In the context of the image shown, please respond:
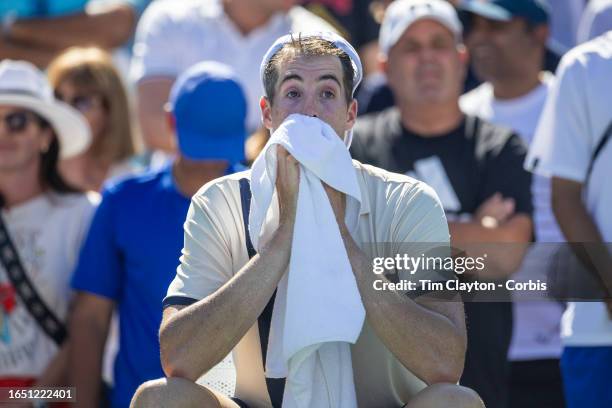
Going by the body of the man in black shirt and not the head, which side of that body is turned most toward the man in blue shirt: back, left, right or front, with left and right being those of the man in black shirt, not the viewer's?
right

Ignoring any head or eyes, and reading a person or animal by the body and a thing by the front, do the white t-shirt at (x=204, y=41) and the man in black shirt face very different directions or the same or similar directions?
same or similar directions

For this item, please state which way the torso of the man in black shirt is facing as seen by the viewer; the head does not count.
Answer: toward the camera

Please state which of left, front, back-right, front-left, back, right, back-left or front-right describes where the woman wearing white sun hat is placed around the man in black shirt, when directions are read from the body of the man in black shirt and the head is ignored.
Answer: right
